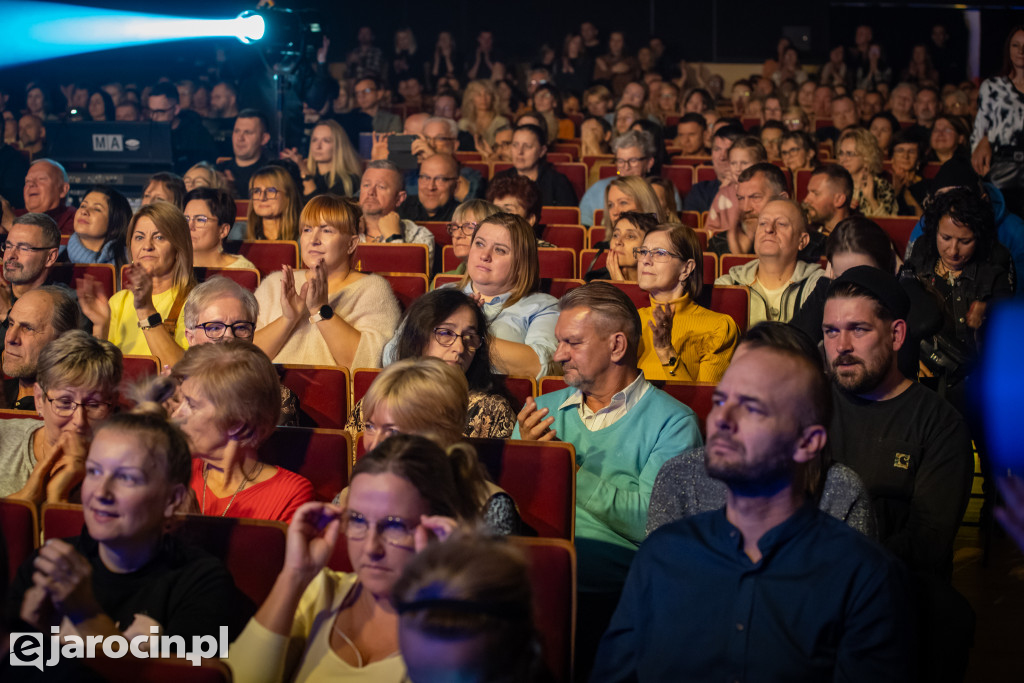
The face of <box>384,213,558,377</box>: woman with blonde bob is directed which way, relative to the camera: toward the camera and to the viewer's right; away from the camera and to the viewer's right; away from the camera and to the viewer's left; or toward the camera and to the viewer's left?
toward the camera and to the viewer's left

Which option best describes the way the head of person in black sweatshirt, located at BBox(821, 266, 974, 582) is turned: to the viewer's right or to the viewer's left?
to the viewer's left

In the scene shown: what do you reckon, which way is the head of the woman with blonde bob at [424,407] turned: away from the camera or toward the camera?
toward the camera

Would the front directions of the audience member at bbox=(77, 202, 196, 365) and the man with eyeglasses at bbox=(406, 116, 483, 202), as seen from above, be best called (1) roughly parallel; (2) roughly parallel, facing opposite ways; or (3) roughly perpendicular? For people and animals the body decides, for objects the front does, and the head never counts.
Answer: roughly parallel

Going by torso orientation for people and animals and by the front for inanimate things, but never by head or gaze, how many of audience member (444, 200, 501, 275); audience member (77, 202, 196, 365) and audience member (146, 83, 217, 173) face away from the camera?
0

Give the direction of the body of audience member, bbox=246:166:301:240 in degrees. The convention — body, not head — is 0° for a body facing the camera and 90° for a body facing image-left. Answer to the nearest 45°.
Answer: approximately 45°

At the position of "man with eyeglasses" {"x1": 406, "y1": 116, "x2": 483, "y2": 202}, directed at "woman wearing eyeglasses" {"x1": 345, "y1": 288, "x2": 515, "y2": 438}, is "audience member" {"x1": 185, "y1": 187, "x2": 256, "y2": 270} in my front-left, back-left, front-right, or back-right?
front-right

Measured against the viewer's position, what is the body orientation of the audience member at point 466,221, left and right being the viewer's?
facing the viewer and to the left of the viewer

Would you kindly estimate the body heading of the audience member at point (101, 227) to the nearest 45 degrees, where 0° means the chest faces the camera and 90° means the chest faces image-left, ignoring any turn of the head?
approximately 45°

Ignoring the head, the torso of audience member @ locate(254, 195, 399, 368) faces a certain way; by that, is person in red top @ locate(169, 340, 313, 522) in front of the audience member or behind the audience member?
in front

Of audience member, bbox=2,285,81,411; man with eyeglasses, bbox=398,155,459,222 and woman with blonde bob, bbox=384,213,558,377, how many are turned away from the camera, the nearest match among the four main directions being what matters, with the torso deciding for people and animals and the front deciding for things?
0
